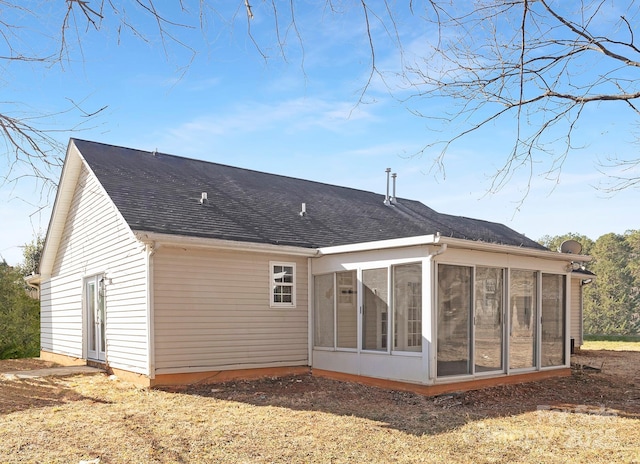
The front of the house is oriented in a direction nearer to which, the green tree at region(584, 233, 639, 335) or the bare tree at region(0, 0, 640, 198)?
the green tree

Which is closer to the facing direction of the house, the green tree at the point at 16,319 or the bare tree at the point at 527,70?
the green tree

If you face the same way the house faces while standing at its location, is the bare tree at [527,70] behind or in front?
behind

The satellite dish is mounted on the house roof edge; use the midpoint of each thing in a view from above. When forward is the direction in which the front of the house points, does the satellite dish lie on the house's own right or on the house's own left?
on the house's own right

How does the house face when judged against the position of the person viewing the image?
facing away from the viewer and to the left of the viewer

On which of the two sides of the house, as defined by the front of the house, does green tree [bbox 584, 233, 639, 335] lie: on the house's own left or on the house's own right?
on the house's own right
